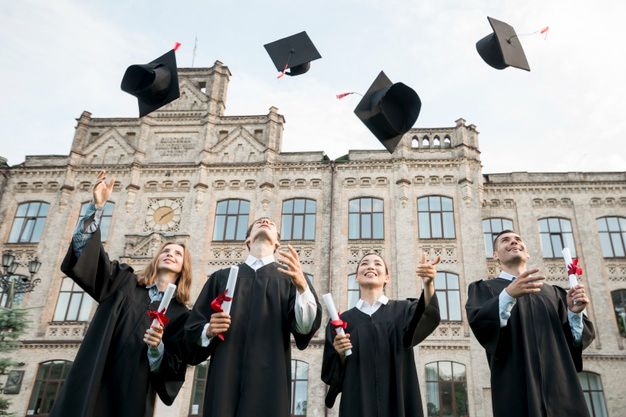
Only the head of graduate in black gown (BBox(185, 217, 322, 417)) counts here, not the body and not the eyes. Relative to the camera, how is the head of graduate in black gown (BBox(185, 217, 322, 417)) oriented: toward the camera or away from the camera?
toward the camera

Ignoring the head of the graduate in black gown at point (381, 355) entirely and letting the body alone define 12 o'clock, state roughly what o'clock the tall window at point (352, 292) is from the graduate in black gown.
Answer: The tall window is roughly at 6 o'clock from the graduate in black gown.

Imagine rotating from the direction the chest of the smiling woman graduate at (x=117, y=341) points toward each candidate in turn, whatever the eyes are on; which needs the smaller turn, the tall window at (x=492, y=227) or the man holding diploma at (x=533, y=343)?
the man holding diploma

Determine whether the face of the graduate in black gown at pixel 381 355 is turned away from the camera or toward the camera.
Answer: toward the camera

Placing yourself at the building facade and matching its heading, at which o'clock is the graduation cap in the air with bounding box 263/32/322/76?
The graduation cap in the air is roughly at 12 o'clock from the building facade.

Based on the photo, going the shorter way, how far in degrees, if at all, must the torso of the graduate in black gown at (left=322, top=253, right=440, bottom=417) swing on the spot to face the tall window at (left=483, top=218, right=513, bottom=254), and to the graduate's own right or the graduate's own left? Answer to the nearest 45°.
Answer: approximately 180°

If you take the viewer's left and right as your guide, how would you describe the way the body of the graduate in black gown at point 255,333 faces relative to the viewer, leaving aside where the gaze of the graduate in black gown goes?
facing the viewer

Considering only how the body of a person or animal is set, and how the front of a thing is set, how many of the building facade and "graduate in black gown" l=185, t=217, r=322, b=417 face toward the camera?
2

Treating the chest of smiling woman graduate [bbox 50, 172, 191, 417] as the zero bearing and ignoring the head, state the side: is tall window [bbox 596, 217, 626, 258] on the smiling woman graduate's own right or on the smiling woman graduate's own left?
on the smiling woman graduate's own left

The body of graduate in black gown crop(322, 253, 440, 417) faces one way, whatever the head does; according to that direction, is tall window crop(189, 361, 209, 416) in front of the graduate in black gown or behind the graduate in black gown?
behind

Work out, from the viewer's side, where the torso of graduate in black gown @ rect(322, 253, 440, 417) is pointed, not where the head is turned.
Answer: toward the camera

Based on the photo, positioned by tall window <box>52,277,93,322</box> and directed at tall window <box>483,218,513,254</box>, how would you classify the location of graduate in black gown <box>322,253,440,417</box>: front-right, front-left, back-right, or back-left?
front-right

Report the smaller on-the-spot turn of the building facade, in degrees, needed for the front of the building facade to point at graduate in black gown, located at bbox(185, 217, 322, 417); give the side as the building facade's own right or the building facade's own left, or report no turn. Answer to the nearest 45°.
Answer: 0° — it already faces them

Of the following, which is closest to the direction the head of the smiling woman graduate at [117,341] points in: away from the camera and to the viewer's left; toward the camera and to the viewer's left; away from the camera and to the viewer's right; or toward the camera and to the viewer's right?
toward the camera and to the viewer's right
